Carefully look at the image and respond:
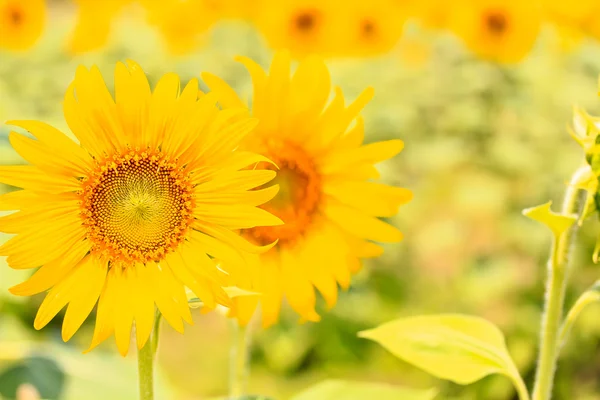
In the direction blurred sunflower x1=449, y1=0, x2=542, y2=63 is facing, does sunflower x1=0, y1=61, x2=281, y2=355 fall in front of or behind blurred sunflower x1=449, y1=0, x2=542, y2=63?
in front

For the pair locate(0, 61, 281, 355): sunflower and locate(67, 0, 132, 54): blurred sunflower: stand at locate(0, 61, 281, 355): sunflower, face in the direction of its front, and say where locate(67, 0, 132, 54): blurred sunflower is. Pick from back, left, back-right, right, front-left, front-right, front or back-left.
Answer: back

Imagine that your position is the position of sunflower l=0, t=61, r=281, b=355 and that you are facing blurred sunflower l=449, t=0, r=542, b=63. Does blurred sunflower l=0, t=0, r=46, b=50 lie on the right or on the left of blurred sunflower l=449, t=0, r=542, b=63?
left

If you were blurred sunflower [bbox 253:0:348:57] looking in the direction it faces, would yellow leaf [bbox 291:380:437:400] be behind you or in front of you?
in front

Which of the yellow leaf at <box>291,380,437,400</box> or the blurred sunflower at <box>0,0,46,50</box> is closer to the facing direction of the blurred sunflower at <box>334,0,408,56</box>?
the yellow leaf

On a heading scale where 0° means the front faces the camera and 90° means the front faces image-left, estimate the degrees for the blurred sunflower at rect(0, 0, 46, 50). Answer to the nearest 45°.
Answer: approximately 0°

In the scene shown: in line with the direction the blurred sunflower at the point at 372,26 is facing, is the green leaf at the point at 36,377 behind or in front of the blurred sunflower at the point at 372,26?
in front

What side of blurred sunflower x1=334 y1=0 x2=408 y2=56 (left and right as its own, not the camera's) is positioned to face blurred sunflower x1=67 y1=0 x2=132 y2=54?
right

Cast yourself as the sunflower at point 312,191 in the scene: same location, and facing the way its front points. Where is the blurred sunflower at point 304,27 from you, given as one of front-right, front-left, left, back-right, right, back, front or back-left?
back

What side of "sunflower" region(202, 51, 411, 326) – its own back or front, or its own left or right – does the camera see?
front

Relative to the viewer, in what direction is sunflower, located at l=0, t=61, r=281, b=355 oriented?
toward the camera

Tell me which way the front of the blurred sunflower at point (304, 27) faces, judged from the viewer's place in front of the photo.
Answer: facing the viewer

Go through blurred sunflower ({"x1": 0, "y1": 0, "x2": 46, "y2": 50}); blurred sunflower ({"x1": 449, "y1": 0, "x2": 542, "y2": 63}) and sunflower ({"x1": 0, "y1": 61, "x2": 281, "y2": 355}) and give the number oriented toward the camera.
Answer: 3
